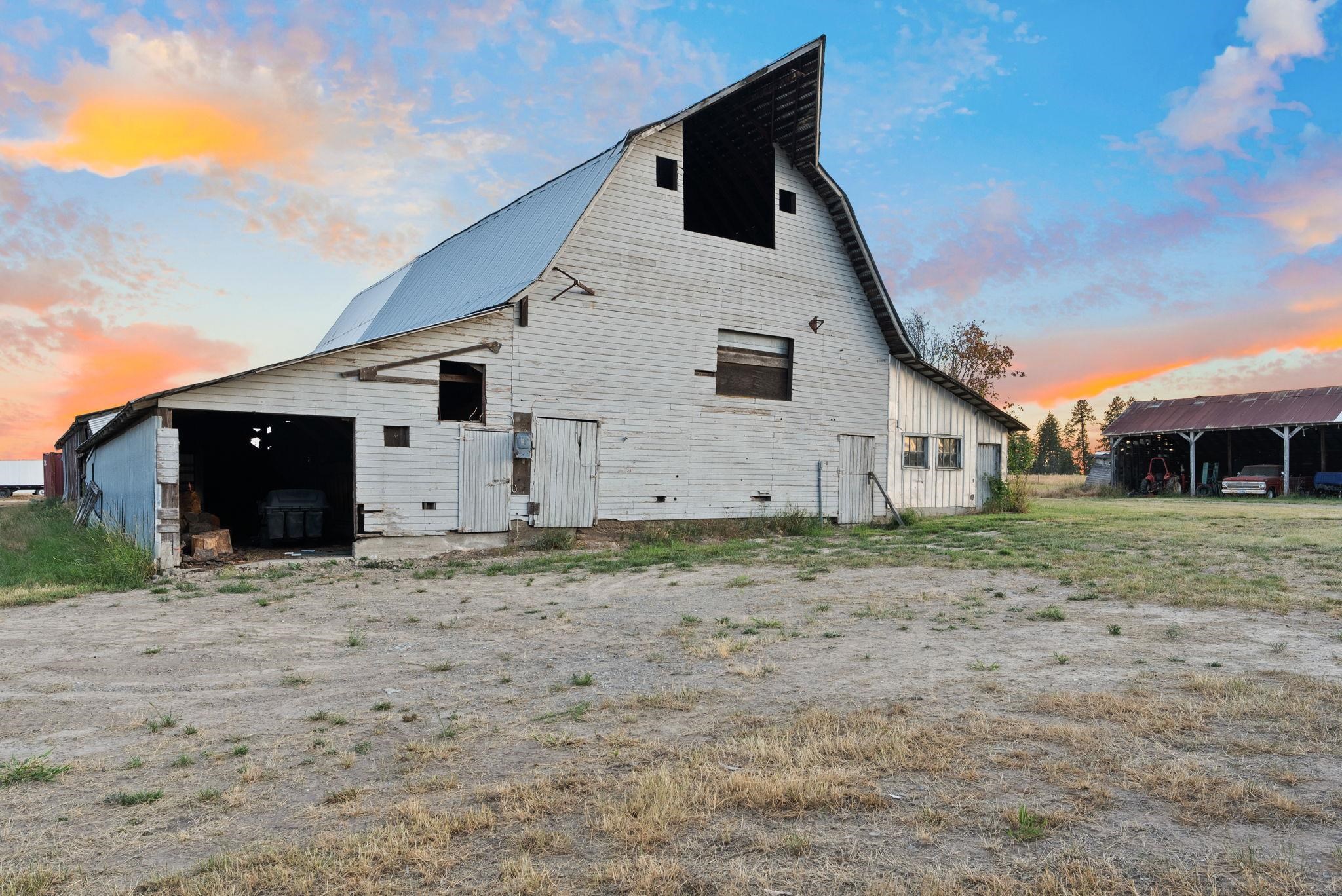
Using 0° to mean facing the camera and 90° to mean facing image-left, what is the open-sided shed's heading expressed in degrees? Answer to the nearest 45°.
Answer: approximately 0°
